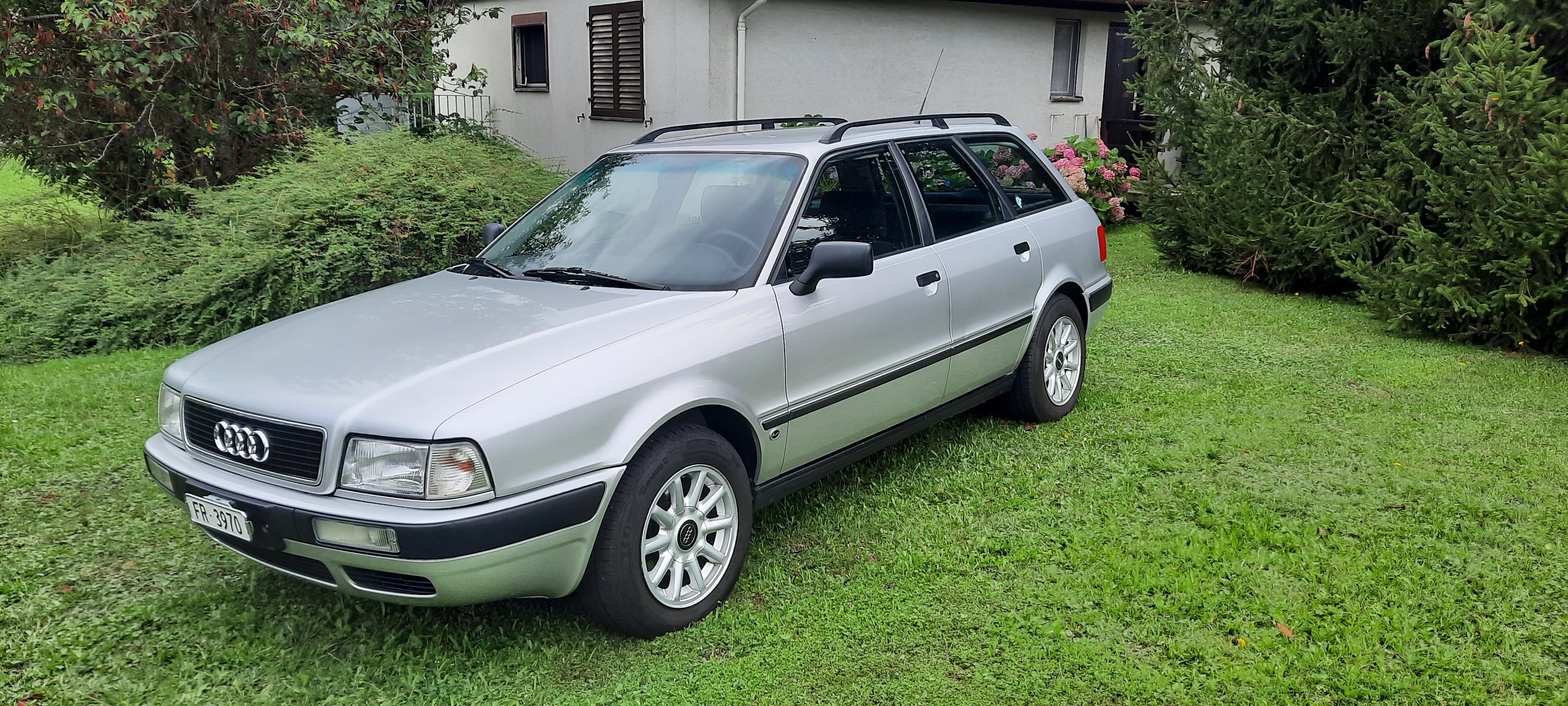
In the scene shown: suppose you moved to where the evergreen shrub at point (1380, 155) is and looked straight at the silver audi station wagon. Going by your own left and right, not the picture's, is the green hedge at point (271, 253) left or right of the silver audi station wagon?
right

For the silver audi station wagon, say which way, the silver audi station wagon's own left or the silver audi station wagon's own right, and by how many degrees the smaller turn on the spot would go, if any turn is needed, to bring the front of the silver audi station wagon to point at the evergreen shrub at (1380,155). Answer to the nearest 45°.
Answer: approximately 180°

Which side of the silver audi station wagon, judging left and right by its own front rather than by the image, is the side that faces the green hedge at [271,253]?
right

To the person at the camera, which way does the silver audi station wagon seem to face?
facing the viewer and to the left of the viewer
